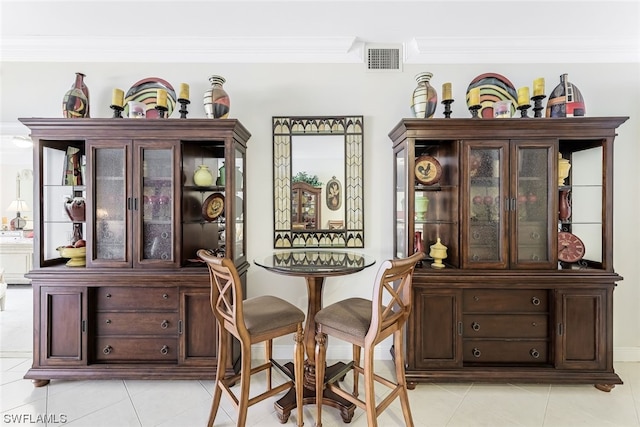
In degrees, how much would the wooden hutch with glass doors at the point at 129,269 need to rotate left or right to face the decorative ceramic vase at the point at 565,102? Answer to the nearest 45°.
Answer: approximately 45° to its left

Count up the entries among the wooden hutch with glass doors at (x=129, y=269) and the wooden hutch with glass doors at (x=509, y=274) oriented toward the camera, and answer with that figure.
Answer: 2

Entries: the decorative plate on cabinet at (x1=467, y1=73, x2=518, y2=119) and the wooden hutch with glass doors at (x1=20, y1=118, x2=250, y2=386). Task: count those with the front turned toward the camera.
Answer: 2

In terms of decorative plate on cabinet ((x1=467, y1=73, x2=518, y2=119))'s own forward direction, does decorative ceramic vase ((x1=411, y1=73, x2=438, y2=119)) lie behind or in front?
in front

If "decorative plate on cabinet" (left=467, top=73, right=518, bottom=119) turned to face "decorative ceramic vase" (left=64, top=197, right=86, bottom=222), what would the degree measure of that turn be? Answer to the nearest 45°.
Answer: approximately 45° to its right

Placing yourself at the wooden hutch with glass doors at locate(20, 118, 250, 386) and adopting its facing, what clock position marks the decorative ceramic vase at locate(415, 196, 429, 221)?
The decorative ceramic vase is roughly at 10 o'clock from the wooden hutch with glass doors.

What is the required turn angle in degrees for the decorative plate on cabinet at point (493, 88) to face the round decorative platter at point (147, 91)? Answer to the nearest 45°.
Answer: approximately 45° to its right

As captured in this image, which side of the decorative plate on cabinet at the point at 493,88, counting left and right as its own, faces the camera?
front

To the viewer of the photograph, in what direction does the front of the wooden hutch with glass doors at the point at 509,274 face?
facing the viewer

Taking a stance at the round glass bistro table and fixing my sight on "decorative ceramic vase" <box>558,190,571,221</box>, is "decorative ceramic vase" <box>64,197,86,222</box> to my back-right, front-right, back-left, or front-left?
back-left

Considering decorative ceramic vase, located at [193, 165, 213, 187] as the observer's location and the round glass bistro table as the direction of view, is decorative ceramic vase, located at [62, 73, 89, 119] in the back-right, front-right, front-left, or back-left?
back-right
